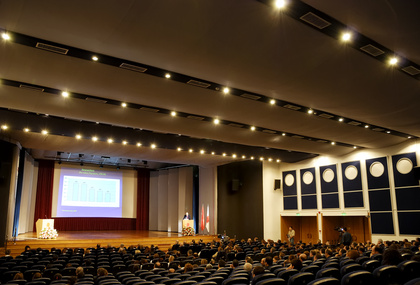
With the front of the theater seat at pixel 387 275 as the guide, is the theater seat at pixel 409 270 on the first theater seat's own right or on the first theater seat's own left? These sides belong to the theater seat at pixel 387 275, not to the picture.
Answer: on the first theater seat's own right

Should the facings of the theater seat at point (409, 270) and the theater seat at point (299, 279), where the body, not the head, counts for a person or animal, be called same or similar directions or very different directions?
same or similar directions

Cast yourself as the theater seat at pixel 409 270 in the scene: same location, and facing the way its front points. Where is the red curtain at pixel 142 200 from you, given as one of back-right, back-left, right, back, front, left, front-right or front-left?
front

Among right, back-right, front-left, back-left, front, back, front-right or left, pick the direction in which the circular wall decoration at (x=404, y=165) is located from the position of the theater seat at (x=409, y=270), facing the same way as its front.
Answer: front-right

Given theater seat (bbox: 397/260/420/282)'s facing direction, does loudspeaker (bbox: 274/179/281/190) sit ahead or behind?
ahead

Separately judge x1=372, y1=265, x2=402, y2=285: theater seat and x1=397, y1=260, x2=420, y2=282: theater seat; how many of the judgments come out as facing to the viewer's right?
0

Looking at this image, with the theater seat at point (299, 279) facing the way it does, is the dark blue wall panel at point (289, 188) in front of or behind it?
in front

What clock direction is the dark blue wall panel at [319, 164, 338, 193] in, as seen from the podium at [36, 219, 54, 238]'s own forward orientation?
The dark blue wall panel is roughly at 11 o'clock from the podium.

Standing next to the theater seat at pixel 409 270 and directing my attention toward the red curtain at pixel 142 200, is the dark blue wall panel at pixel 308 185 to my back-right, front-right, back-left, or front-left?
front-right

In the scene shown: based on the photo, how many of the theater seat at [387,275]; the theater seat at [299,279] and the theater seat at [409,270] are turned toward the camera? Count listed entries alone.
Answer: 0

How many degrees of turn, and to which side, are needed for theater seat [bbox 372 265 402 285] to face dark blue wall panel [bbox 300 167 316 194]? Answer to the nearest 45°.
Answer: approximately 45° to its right

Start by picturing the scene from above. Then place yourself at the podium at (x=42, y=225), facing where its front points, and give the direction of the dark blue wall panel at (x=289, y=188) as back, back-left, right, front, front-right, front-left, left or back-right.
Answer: front-left

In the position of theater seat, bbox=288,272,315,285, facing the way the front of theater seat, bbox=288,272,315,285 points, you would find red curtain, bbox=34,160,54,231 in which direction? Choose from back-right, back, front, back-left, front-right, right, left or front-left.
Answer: front

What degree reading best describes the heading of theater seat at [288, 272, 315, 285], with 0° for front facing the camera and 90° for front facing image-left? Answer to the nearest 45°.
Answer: approximately 135°

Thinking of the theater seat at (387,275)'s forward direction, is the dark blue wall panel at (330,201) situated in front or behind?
in front

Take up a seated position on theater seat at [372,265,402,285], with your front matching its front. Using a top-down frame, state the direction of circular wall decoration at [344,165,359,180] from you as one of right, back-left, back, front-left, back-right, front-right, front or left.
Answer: front-right

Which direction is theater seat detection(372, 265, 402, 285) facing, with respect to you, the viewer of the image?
facing away from the viewer and to the left of the viewer

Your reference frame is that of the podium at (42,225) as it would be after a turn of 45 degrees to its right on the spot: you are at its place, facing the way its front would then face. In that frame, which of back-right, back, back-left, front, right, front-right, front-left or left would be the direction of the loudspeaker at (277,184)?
left

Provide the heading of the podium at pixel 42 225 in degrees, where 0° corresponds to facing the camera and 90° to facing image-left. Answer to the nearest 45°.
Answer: approximately 315°
